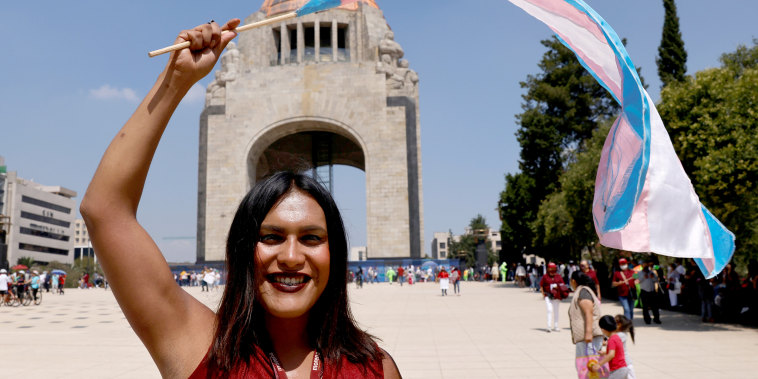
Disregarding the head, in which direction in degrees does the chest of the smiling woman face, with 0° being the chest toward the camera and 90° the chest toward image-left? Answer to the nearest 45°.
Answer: approximately 0°

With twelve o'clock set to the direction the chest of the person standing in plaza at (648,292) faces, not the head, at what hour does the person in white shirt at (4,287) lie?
The person in white shirt is roughly at 3 o'clock from the person standing in plaza.

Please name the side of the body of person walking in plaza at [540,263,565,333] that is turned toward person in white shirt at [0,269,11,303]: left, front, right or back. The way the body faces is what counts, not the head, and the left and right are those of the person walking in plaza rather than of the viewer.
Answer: right

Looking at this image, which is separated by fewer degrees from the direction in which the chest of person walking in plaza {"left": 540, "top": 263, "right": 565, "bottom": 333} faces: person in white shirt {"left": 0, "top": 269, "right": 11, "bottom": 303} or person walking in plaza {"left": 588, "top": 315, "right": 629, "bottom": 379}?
the person walking in plaza

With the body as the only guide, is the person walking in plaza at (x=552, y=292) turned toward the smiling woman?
yes

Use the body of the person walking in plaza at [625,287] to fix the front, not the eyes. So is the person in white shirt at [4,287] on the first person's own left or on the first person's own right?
on the first person's own right

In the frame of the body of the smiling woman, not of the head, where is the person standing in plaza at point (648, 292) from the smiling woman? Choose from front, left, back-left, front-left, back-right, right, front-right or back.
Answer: back-left

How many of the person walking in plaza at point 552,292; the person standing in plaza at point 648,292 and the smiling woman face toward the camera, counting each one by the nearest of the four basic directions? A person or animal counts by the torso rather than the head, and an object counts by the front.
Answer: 3

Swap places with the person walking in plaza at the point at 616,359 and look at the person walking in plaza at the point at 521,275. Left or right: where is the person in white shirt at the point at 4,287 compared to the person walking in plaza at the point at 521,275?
left

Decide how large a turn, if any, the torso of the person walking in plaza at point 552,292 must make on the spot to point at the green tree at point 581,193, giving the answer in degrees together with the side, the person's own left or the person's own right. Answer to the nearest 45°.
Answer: approximately 180°

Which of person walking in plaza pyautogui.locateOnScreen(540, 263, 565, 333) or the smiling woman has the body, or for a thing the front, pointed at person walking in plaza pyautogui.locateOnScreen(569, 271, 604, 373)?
person walking in plaza pyautogui.locateOnScreen(540, 263, 565, 333)

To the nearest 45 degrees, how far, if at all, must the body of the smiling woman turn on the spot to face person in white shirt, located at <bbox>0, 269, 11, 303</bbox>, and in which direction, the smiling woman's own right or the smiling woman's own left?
approximately 180°

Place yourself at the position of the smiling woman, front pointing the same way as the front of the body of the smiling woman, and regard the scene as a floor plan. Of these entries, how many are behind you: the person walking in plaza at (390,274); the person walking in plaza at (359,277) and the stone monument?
3

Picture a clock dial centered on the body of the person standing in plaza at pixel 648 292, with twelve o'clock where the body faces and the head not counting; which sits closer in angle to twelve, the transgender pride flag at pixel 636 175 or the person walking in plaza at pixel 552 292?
the transgender pride flag
